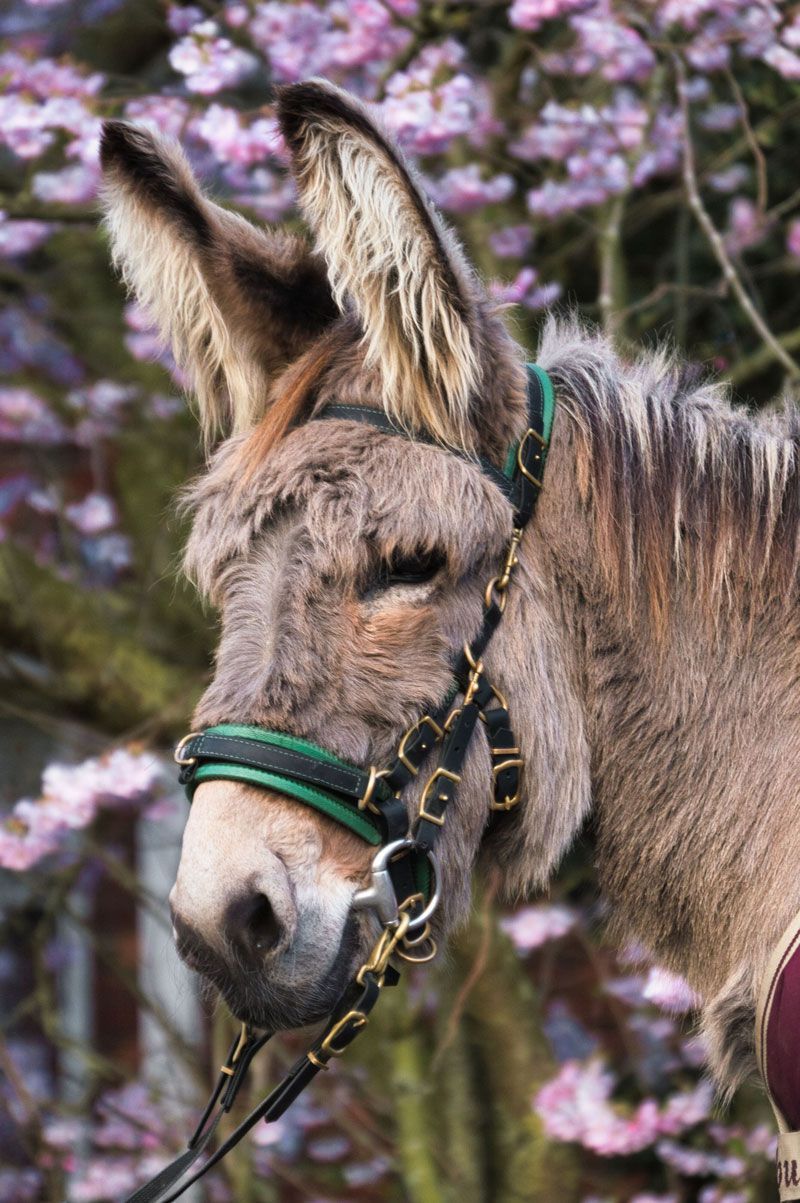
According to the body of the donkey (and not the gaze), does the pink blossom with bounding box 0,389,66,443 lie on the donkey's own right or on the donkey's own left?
on the donkey's own right

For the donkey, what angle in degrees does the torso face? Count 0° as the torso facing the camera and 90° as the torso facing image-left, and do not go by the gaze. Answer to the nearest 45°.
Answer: approximately 45°

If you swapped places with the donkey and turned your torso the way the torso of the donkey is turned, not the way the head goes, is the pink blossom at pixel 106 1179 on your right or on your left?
on your right

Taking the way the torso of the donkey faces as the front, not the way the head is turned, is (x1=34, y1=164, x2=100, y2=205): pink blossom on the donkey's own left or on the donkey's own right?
on the donkey's own right

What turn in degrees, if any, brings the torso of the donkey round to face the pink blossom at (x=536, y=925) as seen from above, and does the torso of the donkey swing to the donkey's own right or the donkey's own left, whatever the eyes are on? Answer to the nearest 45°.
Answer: approximately 135° to the donkey's own right

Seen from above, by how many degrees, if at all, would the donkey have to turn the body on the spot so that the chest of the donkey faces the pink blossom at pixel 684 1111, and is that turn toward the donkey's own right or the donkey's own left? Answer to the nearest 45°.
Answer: approximately 135° to the donkey's own right

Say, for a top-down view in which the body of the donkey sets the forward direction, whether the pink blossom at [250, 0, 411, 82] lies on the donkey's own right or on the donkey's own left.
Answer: on the donkey's own right
